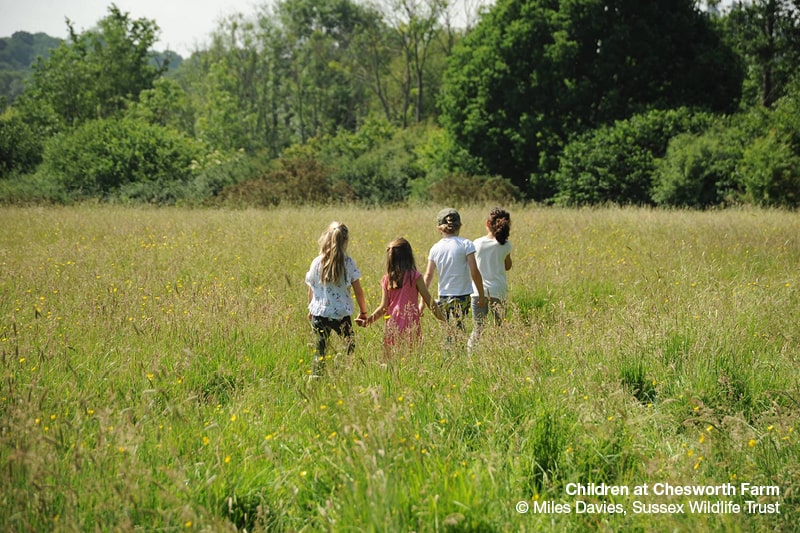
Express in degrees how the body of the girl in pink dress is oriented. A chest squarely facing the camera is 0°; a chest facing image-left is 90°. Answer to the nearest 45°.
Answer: approximately 180°

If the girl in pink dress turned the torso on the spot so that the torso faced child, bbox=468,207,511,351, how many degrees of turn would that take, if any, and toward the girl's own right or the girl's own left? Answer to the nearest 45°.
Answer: approximately 45° to the girl's own right

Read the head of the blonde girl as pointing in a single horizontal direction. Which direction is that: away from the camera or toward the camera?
away from the camera

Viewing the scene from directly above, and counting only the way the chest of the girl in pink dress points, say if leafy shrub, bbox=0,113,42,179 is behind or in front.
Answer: in front

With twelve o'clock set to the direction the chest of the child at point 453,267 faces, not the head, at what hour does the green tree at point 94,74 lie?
The green tree is roughly at 11 o'clock from the child.

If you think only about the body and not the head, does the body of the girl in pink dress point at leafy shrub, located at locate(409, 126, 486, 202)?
yes

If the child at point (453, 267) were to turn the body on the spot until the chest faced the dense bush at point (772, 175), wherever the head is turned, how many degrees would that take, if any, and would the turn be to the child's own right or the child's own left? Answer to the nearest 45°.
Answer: approximately 45° to the child's own right

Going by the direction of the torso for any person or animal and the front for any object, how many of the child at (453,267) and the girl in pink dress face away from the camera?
2

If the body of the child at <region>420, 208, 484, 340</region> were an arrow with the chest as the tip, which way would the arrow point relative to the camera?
away from the camera

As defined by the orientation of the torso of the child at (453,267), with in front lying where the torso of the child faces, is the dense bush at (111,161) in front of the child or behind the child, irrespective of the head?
in front

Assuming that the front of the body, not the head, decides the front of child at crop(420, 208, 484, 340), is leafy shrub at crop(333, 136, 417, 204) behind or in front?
in front

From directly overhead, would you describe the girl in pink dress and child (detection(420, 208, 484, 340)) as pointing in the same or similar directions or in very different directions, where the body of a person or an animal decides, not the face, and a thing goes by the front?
same or similar directions

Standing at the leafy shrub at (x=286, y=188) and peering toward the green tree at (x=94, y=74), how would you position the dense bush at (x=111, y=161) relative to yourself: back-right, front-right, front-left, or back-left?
front-left

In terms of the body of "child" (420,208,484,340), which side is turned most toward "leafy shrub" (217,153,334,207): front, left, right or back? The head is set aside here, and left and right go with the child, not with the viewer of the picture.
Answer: front
